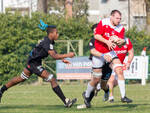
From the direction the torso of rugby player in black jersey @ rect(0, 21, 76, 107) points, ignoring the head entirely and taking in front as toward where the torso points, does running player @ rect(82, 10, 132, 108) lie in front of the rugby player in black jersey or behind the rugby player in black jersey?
in front

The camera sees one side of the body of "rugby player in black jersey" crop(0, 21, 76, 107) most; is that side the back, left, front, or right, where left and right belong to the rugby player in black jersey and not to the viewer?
right

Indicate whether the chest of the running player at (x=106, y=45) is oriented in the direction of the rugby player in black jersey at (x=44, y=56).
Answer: no

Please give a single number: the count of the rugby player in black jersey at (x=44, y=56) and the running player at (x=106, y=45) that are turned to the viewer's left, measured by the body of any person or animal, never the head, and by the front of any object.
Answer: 0
